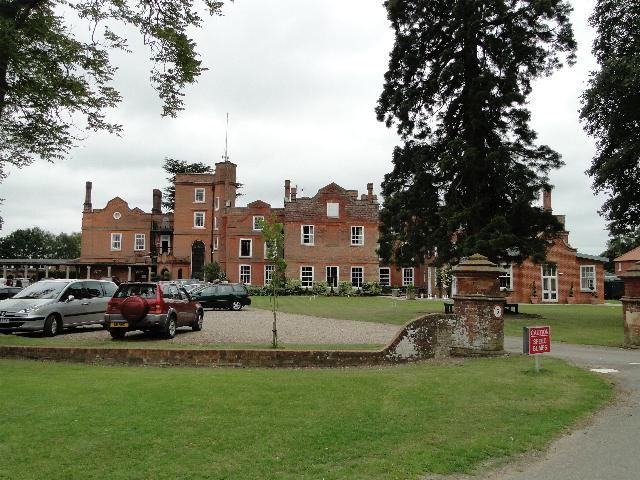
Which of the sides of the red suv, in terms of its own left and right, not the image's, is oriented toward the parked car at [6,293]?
left

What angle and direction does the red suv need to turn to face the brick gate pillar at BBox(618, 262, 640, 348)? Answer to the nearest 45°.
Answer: approximately 45° to its right

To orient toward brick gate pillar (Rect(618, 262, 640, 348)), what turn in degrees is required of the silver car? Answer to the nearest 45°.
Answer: approximately 90° to its left

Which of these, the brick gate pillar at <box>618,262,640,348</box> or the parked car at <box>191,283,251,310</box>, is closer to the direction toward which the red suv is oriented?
the parked car

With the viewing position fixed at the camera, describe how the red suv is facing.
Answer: facing away from the viewer and to the right of the viewer

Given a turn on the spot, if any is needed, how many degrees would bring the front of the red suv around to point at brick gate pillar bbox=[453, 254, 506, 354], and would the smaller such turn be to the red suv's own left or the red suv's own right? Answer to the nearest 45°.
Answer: approximately 90° to the red suv's own right
